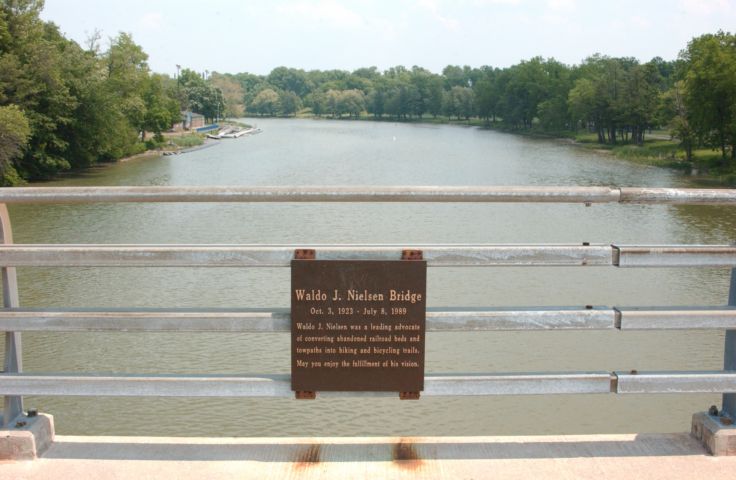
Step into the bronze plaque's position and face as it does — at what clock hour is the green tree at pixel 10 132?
The green tree is roughly at 5 o'clock from the bronze plaque.

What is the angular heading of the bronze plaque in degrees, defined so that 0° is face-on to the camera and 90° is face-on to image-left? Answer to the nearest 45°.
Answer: approximately 0°
